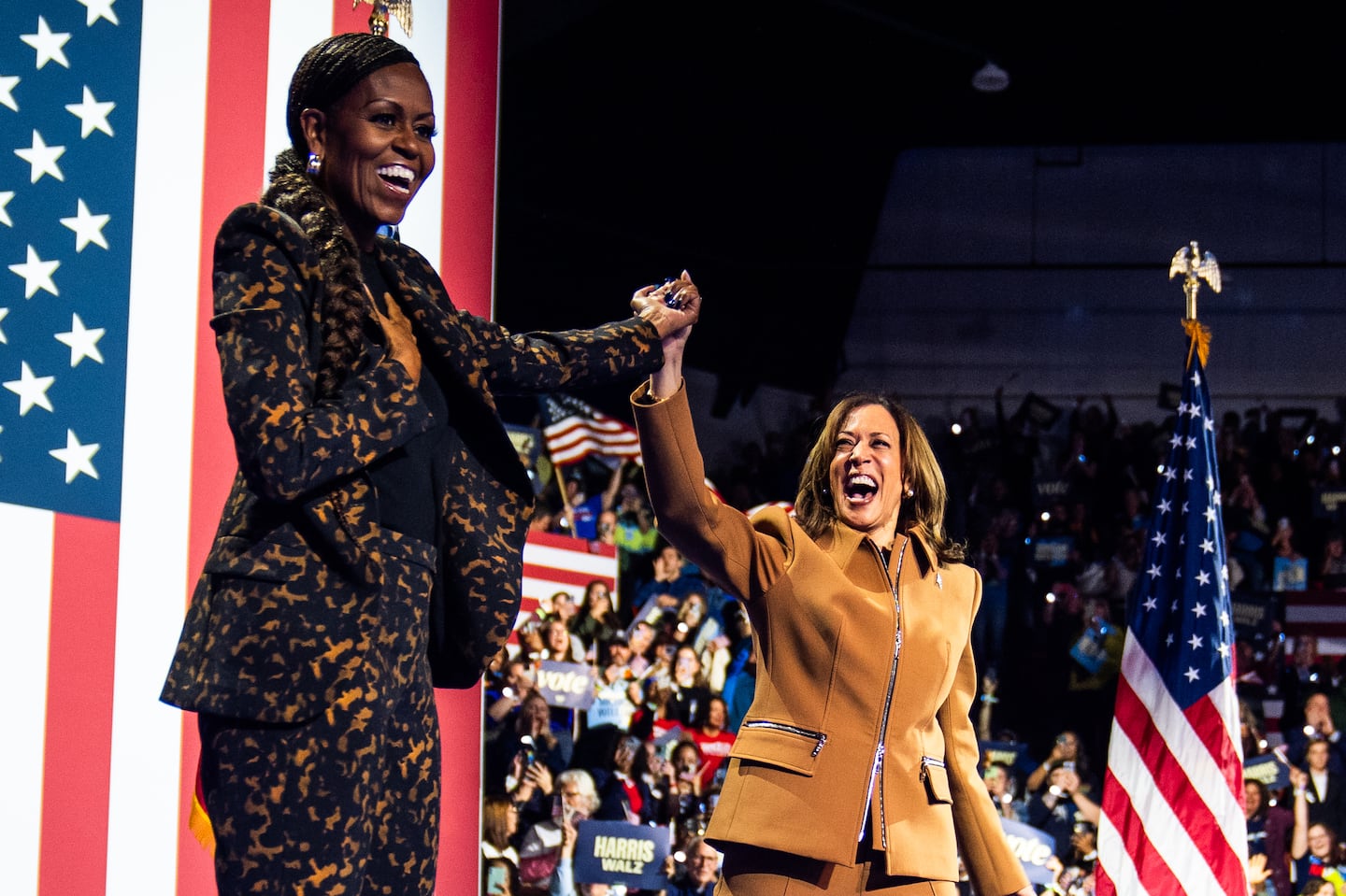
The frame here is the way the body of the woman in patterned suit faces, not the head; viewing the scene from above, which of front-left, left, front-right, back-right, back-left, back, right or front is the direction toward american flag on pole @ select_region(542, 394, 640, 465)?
back-left

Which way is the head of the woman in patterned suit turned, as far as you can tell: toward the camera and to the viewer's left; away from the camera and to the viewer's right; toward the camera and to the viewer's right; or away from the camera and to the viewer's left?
toward the camera and to the viewer's right

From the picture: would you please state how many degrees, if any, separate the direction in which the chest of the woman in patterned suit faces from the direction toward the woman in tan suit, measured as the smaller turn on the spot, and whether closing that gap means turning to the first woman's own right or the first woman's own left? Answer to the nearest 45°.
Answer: approximately 90° to the first woman's own left

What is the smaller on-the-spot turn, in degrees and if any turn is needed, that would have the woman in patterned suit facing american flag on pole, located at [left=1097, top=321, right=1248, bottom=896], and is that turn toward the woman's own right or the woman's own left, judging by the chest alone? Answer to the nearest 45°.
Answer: approximately 90° to the woman's own left

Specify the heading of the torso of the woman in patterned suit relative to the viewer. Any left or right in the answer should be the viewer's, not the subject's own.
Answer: facing the viewer and to the right of the viewer
